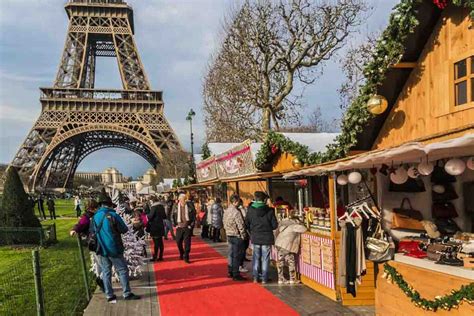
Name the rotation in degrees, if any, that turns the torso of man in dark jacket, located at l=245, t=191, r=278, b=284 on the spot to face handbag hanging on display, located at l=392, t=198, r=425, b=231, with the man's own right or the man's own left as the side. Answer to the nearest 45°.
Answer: approximately 135° to the man's own right

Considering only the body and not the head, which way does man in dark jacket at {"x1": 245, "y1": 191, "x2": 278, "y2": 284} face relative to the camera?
away from the camera

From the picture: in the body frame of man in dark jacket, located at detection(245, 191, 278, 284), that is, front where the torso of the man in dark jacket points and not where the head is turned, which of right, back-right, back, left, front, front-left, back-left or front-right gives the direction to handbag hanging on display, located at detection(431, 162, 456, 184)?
back-right

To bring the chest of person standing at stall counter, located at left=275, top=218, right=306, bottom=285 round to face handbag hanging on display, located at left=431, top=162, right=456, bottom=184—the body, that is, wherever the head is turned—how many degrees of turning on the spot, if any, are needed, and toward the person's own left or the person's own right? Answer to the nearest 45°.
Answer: approximately 90° to the person's own right

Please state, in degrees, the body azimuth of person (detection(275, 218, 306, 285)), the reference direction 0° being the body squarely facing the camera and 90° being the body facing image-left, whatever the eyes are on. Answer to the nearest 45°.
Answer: approximately 225°
